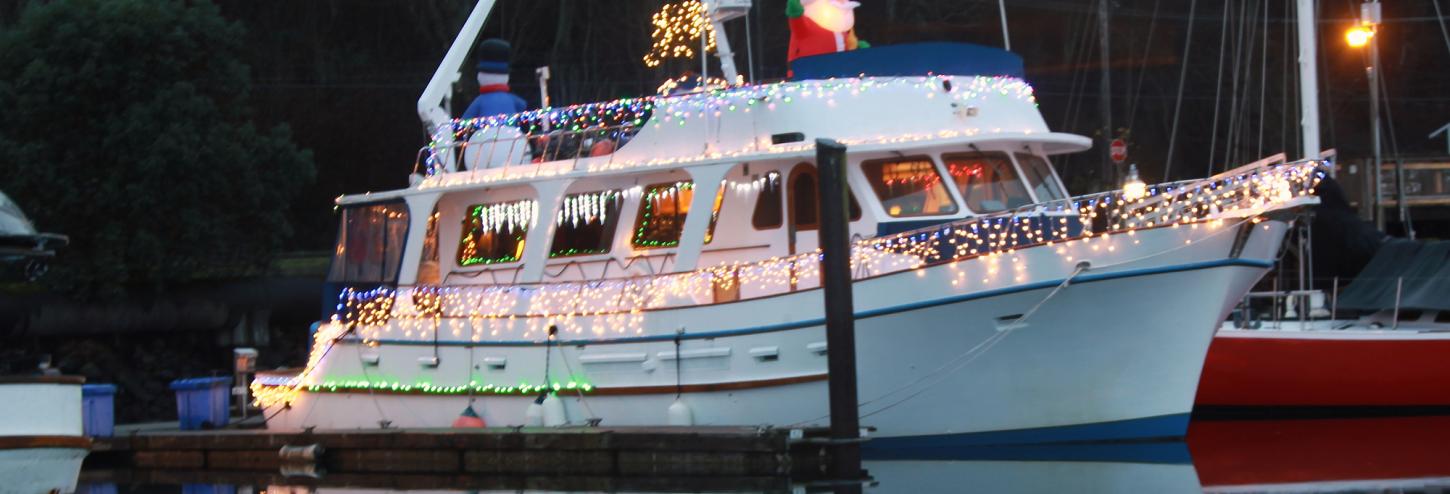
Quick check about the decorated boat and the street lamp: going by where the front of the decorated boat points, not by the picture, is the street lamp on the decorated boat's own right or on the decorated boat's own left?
on the decorated boat's own left

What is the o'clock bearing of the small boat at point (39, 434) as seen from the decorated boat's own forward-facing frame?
The small boat is roughly at 4 o'clock from the decorated boat.

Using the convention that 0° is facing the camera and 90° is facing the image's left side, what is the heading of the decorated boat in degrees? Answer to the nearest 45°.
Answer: approximately 315°

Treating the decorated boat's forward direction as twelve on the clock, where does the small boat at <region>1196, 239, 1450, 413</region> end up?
The small boat is roughly at 10 o'clock from the decorated boat.

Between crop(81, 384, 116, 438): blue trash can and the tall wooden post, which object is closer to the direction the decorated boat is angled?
the tall wooden post

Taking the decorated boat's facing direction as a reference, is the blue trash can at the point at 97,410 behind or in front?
behind
